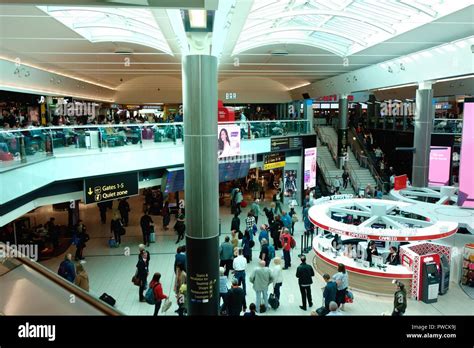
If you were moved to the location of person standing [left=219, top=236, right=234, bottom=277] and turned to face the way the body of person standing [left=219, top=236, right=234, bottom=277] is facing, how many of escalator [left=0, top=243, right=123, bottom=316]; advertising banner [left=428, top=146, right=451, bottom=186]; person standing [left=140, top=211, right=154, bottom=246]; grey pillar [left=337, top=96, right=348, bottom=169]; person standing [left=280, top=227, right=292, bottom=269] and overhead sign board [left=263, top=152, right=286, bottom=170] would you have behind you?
1

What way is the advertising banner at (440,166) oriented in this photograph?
toward the camera

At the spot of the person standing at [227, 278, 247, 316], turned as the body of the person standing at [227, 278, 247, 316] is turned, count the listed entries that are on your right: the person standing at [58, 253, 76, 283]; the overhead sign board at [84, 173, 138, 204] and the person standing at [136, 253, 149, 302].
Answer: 0

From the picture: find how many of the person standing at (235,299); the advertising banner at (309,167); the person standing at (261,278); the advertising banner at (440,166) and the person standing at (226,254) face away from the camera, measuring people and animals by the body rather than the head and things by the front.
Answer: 3

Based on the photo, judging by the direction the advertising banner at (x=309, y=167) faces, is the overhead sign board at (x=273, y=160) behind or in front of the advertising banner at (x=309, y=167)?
in front

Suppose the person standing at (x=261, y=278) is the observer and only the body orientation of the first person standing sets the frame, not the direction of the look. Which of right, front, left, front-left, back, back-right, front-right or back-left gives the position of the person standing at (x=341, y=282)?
right

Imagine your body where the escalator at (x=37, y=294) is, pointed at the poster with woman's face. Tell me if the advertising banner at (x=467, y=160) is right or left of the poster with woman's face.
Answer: right

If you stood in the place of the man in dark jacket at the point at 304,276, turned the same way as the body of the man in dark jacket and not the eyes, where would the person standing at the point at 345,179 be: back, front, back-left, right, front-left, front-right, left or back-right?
front

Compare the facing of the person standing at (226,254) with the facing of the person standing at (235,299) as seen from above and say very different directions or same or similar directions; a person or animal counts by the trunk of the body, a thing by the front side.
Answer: same or similar directions

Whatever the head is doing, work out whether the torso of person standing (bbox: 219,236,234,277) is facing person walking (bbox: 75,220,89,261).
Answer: no

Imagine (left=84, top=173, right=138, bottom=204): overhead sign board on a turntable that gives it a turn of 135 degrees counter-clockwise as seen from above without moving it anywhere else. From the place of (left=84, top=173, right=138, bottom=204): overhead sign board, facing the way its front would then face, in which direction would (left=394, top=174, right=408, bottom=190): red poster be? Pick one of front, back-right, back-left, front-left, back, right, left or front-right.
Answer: right

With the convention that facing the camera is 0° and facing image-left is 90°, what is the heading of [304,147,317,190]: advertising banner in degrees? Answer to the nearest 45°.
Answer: approximately 45°

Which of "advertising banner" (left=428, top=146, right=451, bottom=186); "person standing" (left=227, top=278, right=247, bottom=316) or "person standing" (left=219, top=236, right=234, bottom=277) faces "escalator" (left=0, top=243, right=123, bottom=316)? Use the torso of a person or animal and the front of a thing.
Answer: the advertising banner

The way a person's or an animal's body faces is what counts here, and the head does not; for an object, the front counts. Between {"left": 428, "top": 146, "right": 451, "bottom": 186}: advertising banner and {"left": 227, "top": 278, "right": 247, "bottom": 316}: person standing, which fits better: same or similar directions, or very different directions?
very different directions

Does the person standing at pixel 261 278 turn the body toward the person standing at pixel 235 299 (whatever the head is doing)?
no

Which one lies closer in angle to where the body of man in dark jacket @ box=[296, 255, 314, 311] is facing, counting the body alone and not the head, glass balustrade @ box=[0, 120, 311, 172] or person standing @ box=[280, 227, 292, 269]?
the person standing

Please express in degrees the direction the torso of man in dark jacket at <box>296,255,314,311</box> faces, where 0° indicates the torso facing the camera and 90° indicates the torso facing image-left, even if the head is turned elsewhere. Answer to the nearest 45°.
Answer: approximately 180°
